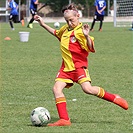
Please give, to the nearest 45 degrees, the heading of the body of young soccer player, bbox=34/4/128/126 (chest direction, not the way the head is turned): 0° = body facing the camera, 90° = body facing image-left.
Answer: approximately 45°

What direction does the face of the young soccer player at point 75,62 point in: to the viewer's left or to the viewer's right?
to the viewer's left
